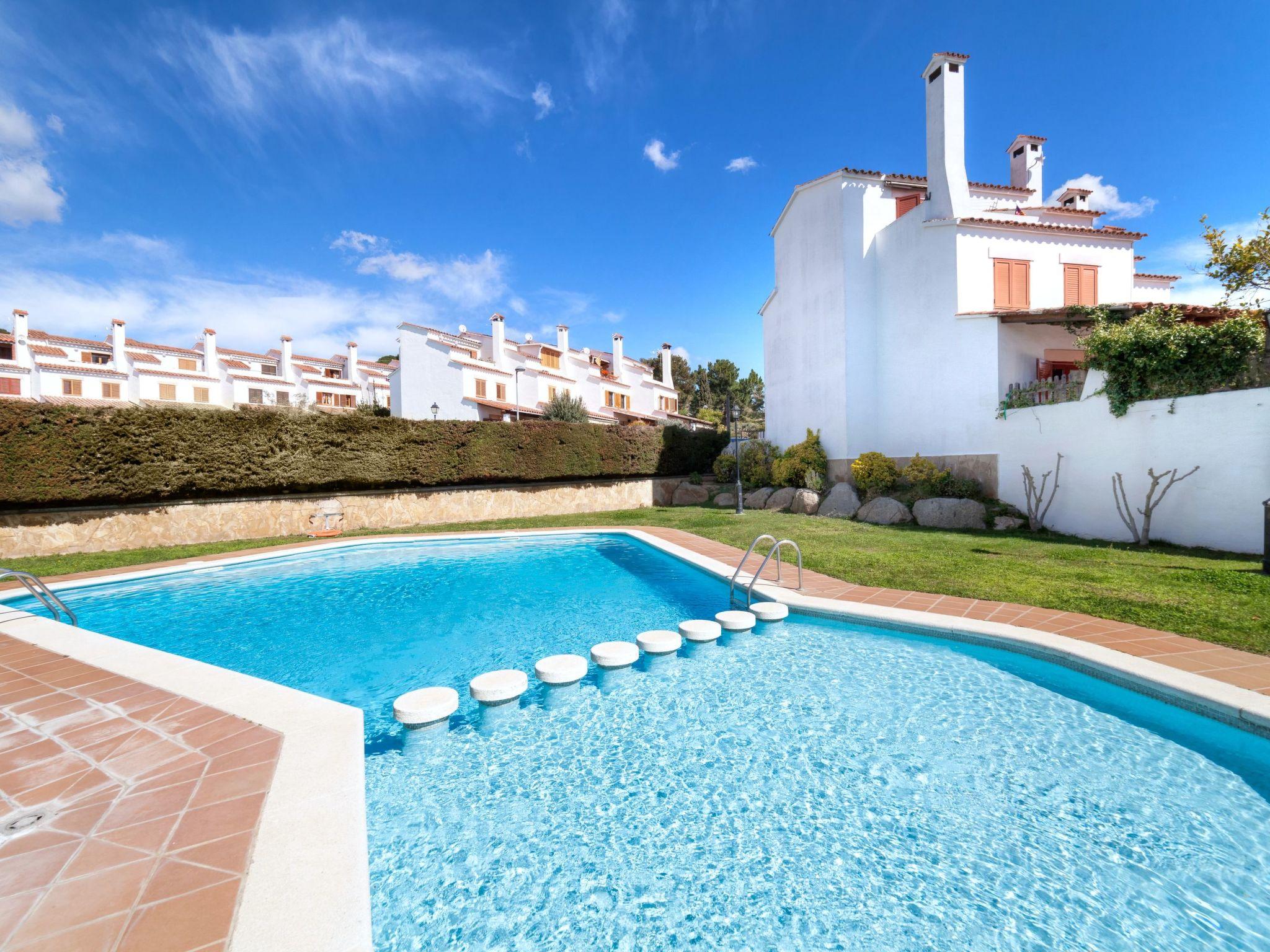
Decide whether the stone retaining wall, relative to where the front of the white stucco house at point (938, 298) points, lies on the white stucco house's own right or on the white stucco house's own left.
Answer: on the white stucco house's own right

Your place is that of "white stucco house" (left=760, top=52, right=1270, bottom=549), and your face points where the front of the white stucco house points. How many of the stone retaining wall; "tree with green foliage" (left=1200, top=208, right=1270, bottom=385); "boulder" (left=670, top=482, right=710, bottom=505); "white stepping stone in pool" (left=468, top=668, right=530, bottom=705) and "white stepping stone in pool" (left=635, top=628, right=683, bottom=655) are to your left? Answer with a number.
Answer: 1

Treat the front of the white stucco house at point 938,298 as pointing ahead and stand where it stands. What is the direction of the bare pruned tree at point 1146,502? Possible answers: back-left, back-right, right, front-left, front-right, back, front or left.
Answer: front

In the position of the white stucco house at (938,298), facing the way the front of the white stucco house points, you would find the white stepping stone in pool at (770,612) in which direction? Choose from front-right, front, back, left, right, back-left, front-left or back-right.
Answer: front-right

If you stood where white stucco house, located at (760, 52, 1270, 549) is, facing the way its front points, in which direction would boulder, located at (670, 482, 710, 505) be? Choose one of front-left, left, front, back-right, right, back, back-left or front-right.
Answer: back-right

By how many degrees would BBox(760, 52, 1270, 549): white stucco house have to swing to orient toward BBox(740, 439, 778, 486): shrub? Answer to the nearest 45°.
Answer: approximately 135° to its right

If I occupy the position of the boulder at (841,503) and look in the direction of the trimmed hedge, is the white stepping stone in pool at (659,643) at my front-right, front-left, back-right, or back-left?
front-left

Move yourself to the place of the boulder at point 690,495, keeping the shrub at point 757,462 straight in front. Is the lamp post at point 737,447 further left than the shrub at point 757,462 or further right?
right

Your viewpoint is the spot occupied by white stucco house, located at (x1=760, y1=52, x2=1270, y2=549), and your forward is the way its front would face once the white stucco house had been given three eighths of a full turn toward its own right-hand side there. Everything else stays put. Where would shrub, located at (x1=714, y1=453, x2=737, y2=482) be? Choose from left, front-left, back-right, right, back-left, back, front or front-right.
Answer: front

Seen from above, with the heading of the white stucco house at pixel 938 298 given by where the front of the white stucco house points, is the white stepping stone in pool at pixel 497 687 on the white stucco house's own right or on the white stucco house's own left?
on the white stucco house's own right

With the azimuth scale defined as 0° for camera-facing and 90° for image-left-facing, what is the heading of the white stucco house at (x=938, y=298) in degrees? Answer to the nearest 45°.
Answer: approximately 315°

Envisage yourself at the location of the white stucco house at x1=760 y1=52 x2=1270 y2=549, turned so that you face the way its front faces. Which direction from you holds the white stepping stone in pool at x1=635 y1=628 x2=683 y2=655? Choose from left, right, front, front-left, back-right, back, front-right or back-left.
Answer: front-right
